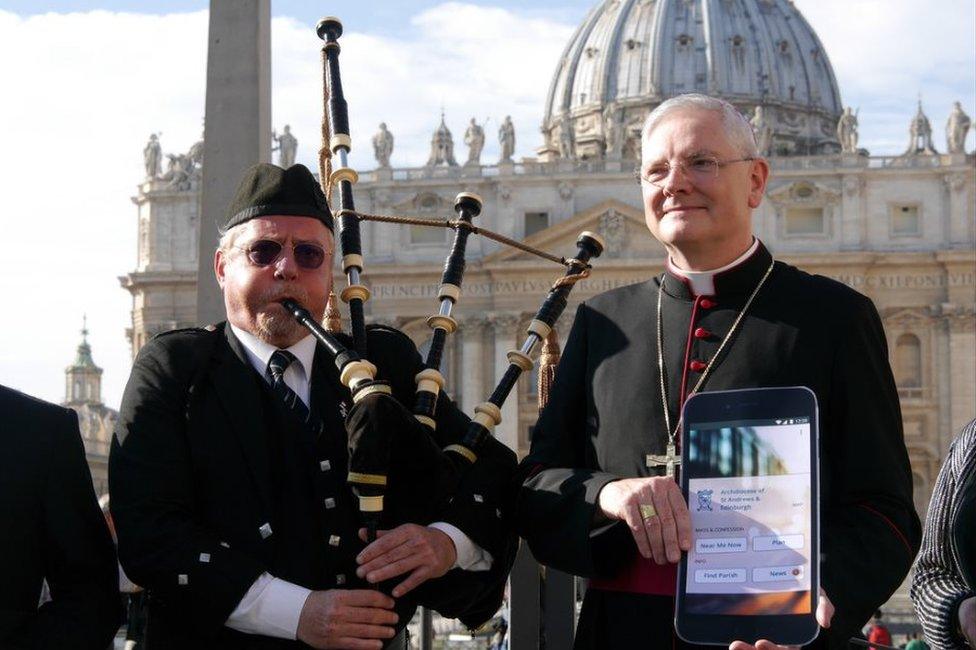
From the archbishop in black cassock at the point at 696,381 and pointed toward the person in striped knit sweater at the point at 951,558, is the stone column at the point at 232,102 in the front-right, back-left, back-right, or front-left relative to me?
back-left

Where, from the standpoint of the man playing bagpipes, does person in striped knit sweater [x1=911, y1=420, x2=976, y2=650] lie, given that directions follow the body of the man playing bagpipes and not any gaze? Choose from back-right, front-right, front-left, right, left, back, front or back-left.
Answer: front-left

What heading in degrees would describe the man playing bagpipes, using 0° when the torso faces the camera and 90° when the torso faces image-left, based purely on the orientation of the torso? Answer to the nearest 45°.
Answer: approximately 315°

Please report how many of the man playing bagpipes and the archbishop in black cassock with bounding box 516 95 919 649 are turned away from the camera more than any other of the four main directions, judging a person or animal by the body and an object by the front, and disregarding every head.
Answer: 0

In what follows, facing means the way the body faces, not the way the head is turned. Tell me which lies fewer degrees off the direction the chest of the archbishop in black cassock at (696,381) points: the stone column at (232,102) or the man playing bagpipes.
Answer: the man playing bagpipes

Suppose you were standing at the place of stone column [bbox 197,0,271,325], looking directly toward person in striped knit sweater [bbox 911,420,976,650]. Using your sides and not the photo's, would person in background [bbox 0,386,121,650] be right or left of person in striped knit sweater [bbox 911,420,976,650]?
right

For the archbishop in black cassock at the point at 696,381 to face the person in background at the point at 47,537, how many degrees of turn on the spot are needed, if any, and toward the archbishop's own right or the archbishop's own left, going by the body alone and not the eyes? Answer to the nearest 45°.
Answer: approximately 45° to the archbishop's own right

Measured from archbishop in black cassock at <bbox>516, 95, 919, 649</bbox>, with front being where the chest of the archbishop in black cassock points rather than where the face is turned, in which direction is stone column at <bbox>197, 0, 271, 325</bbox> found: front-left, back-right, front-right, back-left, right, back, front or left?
right

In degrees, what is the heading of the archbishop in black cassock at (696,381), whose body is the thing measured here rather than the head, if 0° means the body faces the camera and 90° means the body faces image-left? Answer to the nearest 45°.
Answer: approximately 45°

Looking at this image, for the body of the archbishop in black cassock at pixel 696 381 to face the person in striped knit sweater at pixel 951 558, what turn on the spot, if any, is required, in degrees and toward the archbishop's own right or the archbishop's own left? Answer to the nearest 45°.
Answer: approximately 135° to the archbishop's own left

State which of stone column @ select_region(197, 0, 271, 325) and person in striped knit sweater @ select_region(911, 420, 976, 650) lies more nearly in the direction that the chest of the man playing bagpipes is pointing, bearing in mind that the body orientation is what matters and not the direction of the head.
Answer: the person in striped knit sweater
